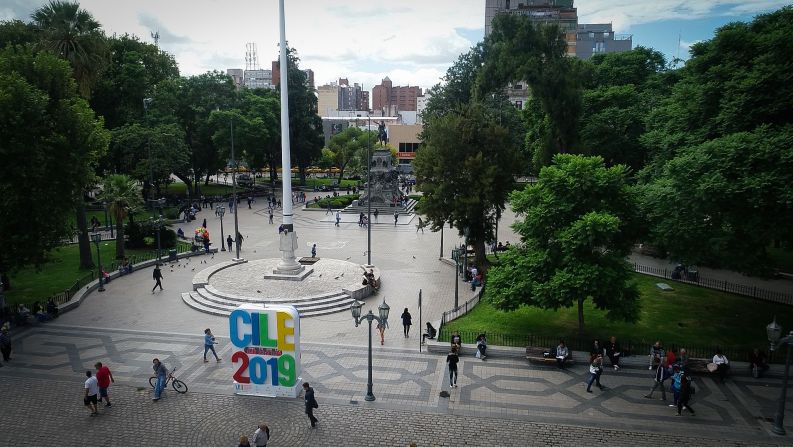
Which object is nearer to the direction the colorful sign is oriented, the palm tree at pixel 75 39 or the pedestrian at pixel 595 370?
the pedestrian

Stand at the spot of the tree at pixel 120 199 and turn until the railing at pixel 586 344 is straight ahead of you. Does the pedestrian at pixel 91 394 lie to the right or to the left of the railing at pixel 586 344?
right

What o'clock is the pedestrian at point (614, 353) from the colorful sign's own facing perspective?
The pedestrian is roughly at 9 o'clock from the colorful sign.
